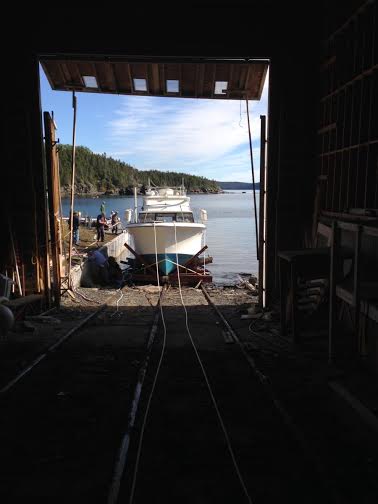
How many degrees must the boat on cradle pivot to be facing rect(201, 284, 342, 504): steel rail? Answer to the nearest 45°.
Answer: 0° — it already faces it

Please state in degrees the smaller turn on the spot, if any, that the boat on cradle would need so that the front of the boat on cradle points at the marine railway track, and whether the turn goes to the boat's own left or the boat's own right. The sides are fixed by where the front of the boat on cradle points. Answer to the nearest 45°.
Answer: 0° — it already faces it

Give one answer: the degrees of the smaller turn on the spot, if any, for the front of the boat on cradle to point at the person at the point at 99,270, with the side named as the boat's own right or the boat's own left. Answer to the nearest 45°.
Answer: approximately 90° to the boat's own right

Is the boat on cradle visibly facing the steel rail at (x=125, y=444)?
yes

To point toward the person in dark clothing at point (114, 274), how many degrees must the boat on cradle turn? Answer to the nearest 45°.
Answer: approximately 90° to its right

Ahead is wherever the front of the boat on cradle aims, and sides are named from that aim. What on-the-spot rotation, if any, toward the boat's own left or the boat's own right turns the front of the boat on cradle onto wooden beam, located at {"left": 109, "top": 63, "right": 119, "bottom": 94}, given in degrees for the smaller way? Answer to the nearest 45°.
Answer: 0° — it already faces it

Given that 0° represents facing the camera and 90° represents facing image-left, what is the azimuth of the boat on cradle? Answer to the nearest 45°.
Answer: approximately 0°
